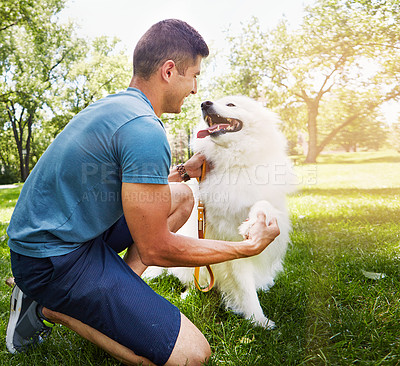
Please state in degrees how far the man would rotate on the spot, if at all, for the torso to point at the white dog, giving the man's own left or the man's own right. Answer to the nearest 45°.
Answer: approximately 45° to the man's own left

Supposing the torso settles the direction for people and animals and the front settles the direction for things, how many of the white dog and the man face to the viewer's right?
1

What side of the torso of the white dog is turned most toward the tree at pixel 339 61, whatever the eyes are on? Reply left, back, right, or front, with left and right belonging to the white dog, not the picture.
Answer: back

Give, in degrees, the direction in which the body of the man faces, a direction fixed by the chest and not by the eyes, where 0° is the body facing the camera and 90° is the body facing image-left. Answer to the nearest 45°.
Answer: approximately 270°

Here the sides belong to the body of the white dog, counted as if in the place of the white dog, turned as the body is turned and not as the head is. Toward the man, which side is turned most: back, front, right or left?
right

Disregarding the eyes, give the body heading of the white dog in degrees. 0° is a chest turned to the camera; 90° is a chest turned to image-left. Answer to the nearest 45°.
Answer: approximately 45°

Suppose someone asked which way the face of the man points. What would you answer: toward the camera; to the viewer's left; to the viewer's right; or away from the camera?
to the viewer's right

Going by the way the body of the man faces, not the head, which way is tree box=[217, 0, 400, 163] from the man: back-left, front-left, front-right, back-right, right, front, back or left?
front-left

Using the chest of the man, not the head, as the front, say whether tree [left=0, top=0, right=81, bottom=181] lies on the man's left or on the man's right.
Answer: on the man's left
